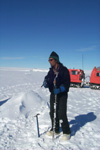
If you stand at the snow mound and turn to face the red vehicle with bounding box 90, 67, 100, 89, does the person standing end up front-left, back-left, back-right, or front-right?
back-right

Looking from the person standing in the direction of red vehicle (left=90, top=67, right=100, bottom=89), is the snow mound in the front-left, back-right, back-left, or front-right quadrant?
front-left

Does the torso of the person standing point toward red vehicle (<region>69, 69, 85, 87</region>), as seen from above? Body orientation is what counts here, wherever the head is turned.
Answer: no

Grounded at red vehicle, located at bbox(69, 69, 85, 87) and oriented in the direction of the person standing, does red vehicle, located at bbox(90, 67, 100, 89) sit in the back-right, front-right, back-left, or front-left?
front-left

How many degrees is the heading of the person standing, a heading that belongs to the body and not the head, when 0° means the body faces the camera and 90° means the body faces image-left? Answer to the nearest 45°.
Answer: approximately 45°

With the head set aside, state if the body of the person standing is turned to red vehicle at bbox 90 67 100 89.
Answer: no

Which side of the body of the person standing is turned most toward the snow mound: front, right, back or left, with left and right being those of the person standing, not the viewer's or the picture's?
right
